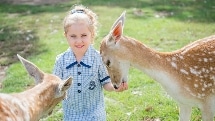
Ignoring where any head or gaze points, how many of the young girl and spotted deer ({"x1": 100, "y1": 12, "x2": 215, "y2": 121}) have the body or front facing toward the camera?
1

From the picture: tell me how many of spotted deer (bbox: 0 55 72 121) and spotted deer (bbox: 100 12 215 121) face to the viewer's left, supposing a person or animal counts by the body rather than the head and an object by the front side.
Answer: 1

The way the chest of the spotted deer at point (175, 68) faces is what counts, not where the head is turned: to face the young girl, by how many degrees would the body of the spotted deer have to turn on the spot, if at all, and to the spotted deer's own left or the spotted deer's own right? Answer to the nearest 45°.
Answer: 0° — it already faces them

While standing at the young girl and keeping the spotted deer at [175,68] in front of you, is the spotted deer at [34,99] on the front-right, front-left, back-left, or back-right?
back-right

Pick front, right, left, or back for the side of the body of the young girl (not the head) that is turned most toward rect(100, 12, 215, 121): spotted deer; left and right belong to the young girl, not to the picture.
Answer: left

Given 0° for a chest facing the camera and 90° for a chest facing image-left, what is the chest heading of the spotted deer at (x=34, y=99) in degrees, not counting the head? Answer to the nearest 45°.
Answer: approximately 225°

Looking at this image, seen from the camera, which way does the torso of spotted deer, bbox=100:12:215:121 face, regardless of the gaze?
to the viewer's left

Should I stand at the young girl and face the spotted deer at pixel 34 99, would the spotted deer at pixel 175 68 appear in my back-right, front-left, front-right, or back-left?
back-left

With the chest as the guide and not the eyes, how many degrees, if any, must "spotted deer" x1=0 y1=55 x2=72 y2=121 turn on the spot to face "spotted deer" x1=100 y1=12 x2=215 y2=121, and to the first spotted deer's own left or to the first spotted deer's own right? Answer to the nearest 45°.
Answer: approximately 45° to the first spotted deer's own right
